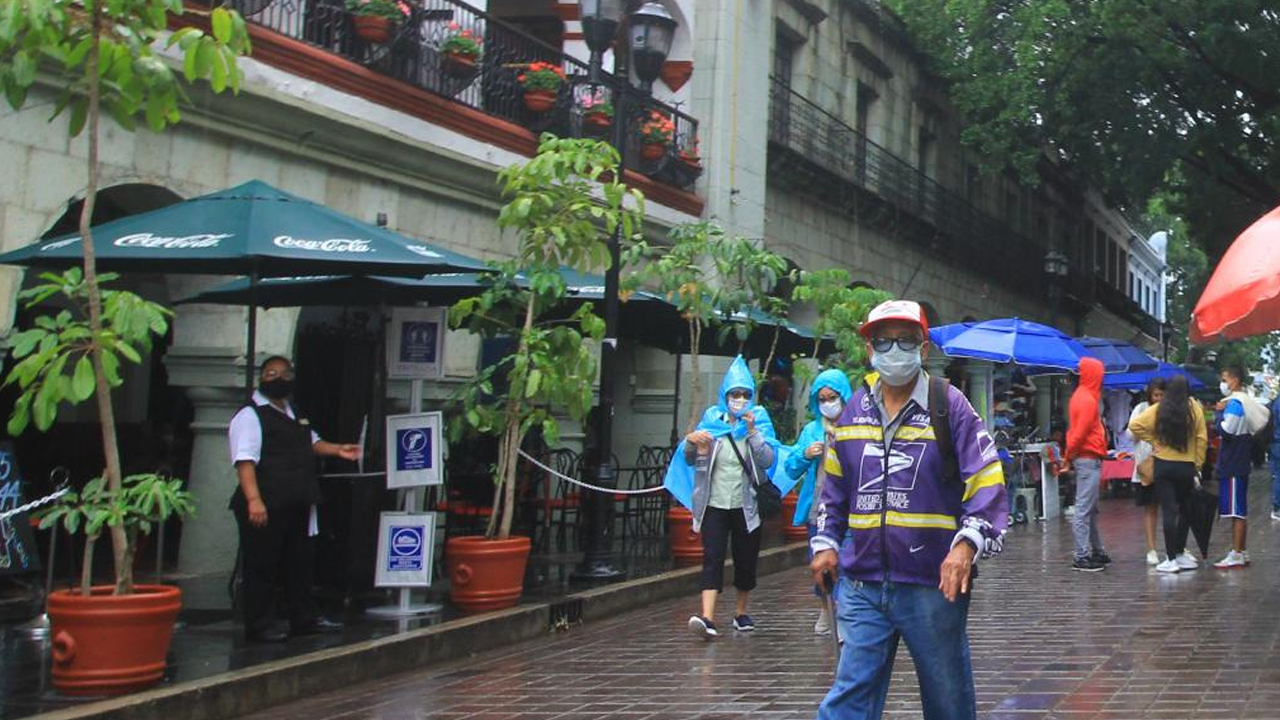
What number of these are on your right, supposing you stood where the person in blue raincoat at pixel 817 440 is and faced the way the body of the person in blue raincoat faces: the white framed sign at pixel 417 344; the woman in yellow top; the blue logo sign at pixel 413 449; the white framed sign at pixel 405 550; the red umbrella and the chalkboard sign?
4

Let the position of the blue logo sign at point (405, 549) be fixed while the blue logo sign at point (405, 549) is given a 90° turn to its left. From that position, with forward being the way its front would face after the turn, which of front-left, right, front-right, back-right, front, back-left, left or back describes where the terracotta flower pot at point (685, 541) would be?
front-left

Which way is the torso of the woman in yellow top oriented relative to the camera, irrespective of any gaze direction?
away from the camera

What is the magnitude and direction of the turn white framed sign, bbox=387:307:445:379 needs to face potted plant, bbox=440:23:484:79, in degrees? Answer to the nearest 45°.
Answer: approximately 180°
